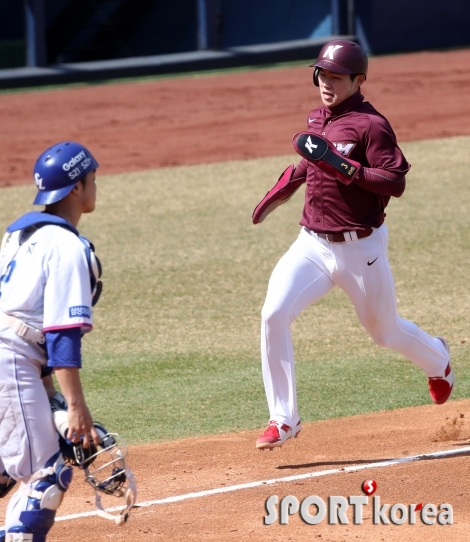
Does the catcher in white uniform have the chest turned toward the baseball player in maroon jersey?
yes

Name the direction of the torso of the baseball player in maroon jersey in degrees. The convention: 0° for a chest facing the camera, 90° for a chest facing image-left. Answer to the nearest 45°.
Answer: approximately 45°

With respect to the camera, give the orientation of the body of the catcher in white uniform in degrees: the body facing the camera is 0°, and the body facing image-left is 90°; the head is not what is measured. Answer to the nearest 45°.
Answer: approximately 225°

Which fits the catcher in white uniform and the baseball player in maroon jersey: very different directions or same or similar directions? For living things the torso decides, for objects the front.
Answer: very different directions

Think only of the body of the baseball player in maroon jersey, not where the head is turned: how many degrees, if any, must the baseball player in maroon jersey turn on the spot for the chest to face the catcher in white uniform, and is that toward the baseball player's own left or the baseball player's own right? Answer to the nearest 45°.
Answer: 0° — they already face them
